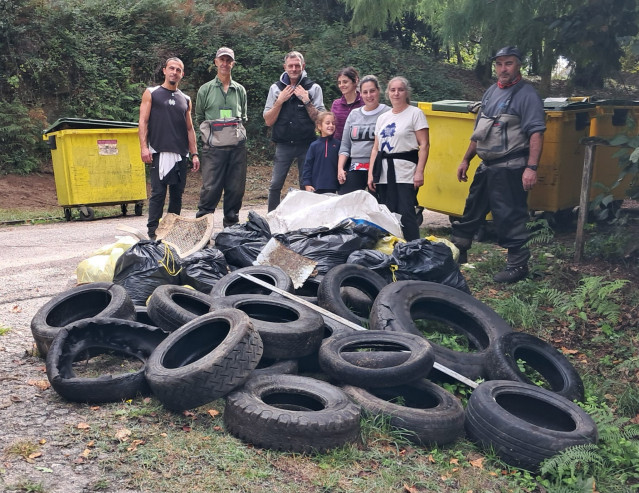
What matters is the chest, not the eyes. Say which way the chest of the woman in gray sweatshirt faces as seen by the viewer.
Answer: toward the camera

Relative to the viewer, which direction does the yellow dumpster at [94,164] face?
toward the camera

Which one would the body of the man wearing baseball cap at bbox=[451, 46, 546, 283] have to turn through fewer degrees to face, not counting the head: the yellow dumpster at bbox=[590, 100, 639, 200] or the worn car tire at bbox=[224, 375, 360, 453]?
the worn car tire

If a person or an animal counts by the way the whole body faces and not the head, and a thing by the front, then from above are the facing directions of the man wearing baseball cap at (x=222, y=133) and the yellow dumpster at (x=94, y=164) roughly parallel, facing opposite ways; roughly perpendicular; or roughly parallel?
roughly parallel

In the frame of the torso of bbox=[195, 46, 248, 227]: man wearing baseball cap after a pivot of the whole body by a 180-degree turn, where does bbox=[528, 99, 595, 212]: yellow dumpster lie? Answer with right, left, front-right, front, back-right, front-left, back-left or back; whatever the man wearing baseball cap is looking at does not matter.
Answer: right

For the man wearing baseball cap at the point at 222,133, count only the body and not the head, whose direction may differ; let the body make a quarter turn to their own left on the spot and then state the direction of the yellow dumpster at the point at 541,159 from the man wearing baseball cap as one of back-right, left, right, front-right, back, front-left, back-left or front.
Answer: front

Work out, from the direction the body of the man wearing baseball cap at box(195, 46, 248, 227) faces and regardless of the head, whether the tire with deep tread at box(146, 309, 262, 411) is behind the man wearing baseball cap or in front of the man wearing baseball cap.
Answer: in front

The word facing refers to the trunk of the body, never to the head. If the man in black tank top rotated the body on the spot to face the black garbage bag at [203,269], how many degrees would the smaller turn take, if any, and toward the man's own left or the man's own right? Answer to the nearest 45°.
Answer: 0° — they already face it

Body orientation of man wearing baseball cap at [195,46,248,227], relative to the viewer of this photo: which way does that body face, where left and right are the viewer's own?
facing the viewer

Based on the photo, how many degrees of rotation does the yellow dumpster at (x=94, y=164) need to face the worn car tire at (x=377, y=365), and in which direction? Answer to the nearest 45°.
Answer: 0° — it already faces it

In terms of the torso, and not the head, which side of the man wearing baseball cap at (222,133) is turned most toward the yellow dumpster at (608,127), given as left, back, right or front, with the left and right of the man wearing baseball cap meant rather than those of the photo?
left

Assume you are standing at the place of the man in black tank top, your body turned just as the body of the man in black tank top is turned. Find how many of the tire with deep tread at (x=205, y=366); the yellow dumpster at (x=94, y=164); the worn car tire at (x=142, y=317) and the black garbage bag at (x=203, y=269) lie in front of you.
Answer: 3

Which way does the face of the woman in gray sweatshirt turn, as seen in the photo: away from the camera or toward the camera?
toward the camera

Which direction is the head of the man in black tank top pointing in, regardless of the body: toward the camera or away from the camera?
toward the camera

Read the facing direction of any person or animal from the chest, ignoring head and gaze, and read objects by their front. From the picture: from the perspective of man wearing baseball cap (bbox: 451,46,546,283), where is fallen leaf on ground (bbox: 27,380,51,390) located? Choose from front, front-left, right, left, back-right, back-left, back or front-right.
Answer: front

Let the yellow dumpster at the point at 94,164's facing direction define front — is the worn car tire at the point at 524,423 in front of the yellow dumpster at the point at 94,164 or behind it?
in front
